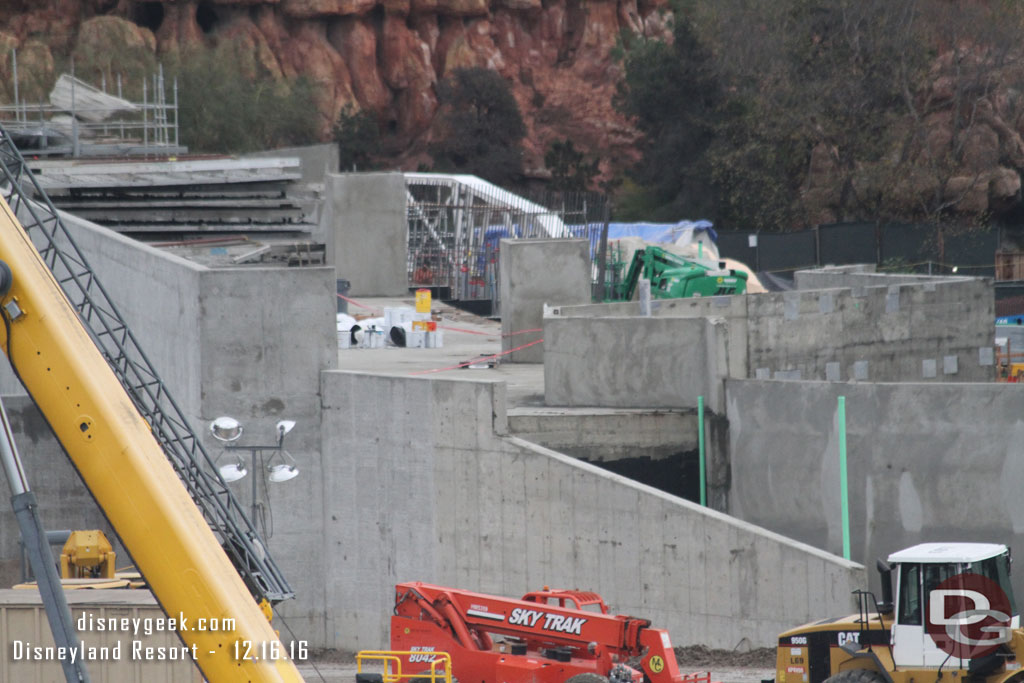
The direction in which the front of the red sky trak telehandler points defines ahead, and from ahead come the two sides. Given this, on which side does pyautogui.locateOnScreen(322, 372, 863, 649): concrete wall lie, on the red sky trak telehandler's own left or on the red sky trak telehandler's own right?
on the red sky trak telehandler's own left

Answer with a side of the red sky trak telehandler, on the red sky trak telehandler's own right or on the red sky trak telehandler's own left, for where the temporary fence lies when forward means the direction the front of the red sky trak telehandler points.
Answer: on the red sky trak telehandler's own left

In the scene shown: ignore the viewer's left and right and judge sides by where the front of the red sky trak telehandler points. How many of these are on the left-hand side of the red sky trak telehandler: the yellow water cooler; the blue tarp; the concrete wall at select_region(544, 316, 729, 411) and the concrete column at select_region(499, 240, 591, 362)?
4

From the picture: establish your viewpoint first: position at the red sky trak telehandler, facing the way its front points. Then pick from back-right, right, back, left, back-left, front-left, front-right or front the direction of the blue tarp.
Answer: left

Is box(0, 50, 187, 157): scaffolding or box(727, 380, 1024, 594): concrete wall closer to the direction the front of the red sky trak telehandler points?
the concrete wall

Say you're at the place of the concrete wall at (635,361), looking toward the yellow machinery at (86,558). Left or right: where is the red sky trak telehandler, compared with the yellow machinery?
left

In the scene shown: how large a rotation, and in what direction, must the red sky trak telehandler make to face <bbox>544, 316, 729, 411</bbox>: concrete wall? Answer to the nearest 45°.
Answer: approximately 90° to its left

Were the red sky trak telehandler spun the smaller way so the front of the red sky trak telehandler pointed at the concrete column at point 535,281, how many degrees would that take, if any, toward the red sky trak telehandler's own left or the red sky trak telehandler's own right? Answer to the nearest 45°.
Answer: approximately 90° to the red sky trak telehandler's own left

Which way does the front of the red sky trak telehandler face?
to the viewer's right

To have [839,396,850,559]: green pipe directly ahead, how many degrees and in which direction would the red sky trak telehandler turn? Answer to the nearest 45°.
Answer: approximately 45° to its left
